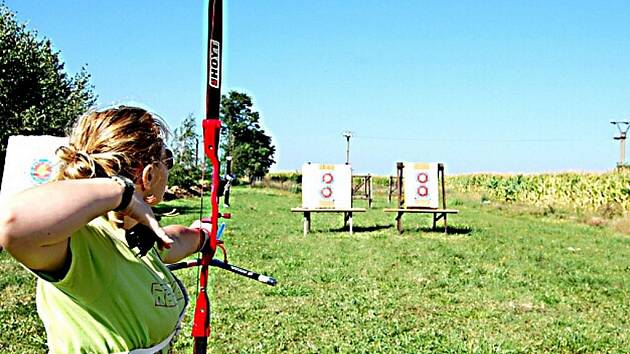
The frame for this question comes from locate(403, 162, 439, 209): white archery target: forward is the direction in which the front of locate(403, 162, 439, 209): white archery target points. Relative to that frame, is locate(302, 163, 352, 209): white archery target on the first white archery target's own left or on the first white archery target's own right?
on the first white archery target's own right

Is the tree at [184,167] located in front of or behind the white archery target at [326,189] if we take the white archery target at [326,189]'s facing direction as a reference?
behind

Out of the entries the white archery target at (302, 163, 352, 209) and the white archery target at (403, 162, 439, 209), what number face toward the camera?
2

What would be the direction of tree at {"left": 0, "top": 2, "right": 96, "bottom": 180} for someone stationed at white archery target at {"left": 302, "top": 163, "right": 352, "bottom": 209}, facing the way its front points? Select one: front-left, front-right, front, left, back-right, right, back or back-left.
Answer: right

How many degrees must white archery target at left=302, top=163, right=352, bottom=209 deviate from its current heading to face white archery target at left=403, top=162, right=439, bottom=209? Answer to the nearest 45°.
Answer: approximately 90° to its left

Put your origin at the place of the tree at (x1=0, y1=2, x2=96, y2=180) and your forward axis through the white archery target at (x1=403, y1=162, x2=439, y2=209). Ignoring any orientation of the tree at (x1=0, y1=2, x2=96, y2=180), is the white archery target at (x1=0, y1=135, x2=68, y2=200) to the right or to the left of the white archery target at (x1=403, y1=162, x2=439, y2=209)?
right

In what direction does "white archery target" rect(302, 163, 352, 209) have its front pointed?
toward the camera

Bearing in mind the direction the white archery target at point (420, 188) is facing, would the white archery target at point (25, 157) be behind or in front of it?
in front

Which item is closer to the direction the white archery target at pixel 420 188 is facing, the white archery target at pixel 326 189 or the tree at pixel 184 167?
the white archery target

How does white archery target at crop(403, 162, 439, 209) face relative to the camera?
toward the camera
